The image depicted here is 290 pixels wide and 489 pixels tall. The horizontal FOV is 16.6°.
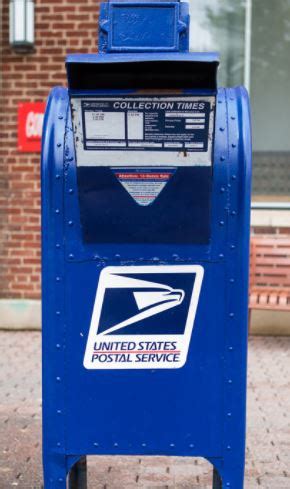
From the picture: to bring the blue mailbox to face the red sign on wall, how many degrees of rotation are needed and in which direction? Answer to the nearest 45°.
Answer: approximately 180°

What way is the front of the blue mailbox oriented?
toward the camera
